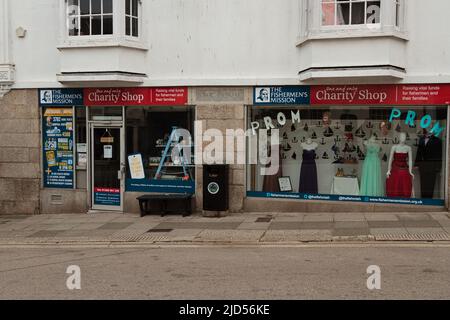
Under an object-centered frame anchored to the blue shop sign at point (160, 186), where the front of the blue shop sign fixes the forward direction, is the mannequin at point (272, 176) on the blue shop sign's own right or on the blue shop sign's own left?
on the blue shop sign's own left

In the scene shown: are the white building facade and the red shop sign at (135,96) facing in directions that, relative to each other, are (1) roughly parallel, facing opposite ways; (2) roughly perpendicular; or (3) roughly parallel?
roughly parallel

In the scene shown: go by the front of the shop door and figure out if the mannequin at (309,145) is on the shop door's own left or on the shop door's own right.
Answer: on the shop door's own left

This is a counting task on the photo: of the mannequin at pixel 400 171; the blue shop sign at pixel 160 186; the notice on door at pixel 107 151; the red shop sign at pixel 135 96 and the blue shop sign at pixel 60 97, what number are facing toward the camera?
5

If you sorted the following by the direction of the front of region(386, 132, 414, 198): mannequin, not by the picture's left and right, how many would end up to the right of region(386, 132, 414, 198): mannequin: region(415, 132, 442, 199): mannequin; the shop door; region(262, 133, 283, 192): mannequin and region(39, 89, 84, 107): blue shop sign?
3

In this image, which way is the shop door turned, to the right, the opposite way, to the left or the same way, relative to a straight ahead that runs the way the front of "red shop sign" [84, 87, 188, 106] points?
the same way

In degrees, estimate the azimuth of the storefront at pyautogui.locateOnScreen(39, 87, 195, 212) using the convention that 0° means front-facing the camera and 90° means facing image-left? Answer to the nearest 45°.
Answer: approximately 0°

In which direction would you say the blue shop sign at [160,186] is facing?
toward the camera

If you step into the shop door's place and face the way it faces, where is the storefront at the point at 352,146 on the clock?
The storefront is roughly at 10 o'clock from the shop door.

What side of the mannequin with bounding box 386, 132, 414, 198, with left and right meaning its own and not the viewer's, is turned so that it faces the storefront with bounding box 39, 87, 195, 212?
right

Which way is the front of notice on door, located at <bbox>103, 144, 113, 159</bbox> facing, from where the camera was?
facing the viewer

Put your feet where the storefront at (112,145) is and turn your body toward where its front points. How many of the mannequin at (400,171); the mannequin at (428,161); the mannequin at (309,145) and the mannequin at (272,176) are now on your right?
0

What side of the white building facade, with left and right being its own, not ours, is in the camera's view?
front

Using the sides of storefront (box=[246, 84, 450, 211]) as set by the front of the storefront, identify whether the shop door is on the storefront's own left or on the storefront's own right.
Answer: on the storefront's own right

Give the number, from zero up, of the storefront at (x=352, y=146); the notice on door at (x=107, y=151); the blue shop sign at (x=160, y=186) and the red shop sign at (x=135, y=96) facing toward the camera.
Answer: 4
